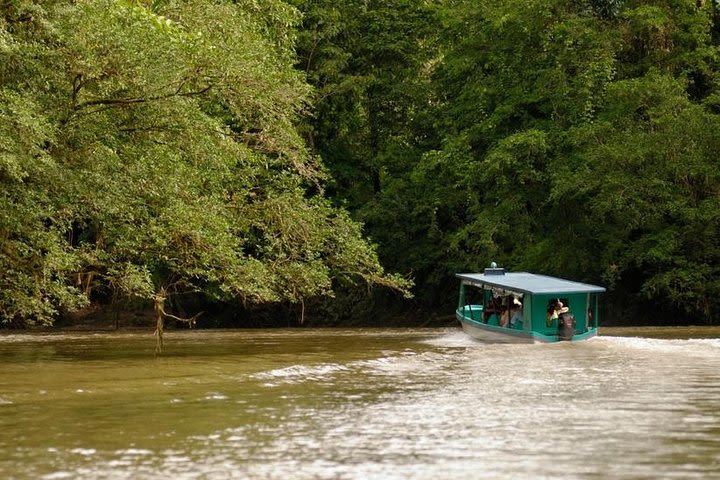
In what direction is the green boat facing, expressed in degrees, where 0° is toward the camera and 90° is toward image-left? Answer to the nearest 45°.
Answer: approximately 135°
